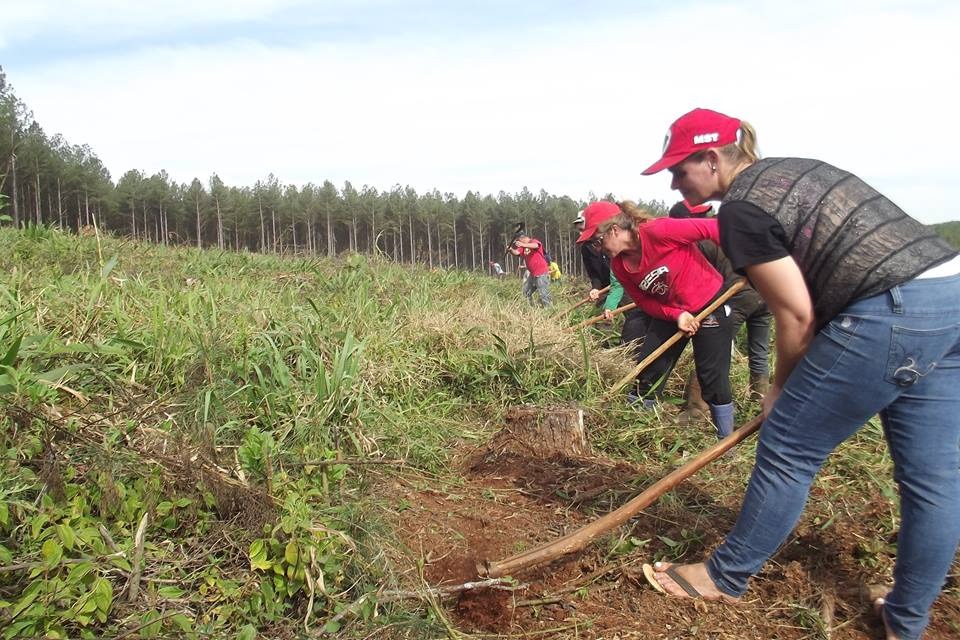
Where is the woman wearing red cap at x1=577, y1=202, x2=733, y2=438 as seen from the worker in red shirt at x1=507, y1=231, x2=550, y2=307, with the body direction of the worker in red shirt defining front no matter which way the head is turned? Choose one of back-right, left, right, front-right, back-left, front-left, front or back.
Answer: front-left

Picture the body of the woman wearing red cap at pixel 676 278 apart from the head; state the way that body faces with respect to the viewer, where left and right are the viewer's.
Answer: facing the viewer and to the left of the viewer

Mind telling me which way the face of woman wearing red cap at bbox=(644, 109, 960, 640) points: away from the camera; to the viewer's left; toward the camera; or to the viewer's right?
to the viewer's left

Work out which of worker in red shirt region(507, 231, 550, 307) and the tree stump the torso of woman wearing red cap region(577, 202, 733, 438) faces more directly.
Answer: the tree stump

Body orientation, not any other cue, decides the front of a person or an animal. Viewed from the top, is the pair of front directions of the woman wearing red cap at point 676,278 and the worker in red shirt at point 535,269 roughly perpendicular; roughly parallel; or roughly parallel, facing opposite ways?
roughly parallel

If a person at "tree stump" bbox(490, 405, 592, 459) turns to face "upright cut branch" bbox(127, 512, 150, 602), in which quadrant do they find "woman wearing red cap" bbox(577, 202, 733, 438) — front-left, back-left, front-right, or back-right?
back-left

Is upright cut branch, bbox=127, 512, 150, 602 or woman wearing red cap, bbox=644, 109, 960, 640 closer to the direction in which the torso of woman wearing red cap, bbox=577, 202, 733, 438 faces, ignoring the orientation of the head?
the upright cut branch

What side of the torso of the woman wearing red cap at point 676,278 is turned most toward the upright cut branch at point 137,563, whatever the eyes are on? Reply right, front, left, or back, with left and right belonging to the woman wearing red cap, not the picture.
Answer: front

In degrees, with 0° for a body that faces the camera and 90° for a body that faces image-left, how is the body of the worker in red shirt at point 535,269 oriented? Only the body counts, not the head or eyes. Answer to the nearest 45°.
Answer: approximately 45°

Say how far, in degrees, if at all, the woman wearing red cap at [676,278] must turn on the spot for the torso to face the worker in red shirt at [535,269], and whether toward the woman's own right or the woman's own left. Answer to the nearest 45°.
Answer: approximately 135° to the woman's own right

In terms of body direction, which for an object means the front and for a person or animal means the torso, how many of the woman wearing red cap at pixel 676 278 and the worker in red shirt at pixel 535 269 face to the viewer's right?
0

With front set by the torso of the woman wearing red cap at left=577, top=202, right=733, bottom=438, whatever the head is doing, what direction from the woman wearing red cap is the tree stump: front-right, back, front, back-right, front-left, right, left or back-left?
front

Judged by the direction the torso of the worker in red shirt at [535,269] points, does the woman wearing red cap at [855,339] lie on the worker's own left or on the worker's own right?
on the worker's own left
